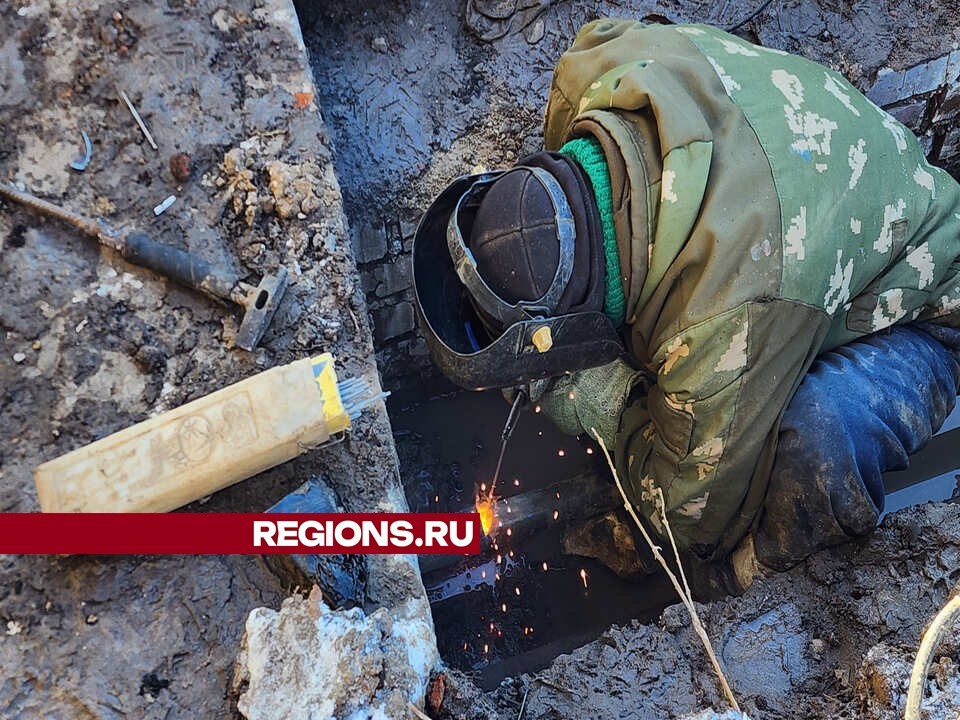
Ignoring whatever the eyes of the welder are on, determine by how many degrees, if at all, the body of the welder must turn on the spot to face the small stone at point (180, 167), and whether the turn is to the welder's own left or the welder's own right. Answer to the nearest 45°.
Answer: approximately 45° to the welder's own right

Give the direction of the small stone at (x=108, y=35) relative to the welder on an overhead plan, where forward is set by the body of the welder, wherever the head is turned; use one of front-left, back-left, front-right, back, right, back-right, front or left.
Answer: front-right

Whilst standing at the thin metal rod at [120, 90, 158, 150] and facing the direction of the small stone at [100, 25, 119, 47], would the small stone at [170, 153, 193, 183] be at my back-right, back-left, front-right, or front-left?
back-right

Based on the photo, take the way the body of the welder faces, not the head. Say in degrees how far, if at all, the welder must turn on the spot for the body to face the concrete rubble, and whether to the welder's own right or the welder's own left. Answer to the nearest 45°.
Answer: approximately 45° to the welder's own left

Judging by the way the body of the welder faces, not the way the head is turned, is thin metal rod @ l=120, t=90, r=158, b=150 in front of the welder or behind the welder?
in front

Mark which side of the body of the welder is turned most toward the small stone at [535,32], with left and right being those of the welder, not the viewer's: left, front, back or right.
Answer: right

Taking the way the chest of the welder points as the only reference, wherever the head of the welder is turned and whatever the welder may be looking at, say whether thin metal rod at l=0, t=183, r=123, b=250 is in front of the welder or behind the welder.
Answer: in front

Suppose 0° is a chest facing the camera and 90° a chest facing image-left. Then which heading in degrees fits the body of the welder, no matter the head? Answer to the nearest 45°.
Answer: approximately 45°

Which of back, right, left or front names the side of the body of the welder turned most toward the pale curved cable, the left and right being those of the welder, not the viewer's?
left
